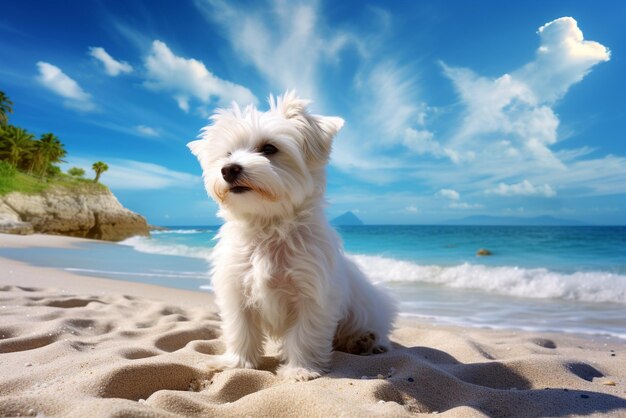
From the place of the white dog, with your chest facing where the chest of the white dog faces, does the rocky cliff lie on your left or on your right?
on your right

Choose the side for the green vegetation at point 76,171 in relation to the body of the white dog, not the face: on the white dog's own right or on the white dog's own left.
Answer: on the white dog's own right

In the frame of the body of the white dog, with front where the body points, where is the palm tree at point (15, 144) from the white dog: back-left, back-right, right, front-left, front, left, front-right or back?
right

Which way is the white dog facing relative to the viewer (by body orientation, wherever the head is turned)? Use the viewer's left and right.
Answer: facing the viewer and to the left of the viewer
